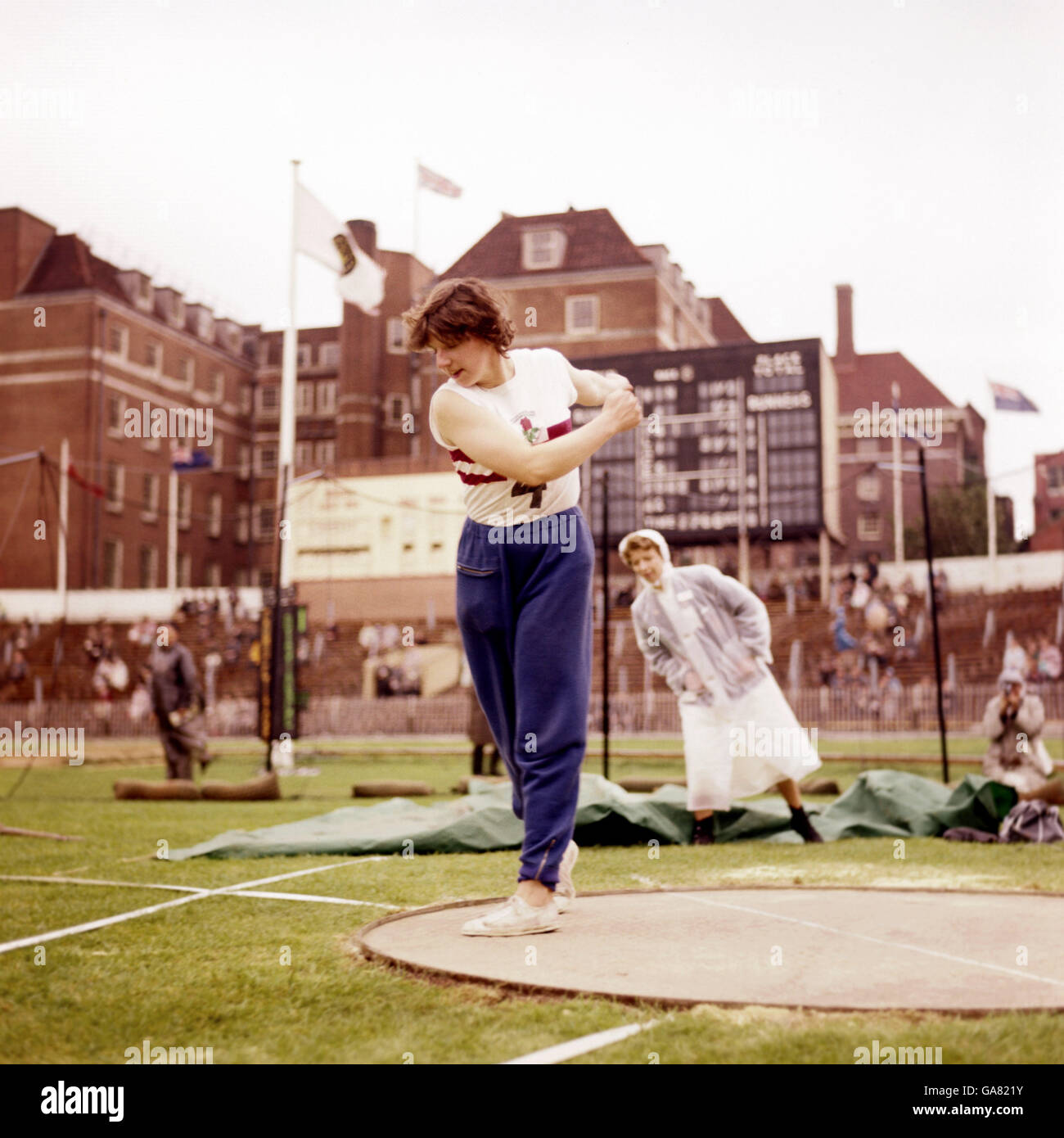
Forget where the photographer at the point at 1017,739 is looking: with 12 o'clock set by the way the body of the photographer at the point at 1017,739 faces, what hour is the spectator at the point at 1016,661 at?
the spectator at the point at 1016,661 is roughly at 6 o'clock from the photographer at the point at 1017,739.

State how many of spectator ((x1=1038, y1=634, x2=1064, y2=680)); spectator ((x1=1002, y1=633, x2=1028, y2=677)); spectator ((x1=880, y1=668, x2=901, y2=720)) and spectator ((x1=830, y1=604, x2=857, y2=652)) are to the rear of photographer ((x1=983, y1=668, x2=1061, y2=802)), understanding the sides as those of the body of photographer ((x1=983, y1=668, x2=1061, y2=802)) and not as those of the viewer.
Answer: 4

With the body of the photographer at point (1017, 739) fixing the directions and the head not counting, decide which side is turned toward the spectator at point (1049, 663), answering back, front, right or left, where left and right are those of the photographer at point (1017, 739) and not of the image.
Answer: back

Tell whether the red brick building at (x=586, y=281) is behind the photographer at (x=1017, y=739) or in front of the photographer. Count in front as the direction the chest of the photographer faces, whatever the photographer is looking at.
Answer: behind

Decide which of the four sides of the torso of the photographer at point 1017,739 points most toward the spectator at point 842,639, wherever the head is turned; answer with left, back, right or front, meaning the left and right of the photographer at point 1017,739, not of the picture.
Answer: back

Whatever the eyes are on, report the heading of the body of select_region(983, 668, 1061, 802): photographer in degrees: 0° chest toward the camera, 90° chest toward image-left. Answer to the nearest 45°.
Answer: approximately 0°

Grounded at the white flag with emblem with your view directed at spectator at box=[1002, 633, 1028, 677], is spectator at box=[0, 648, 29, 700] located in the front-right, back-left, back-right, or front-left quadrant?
back-left

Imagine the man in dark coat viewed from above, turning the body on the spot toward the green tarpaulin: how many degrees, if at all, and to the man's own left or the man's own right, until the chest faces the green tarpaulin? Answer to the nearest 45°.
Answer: approximately 45° to the man's own left
